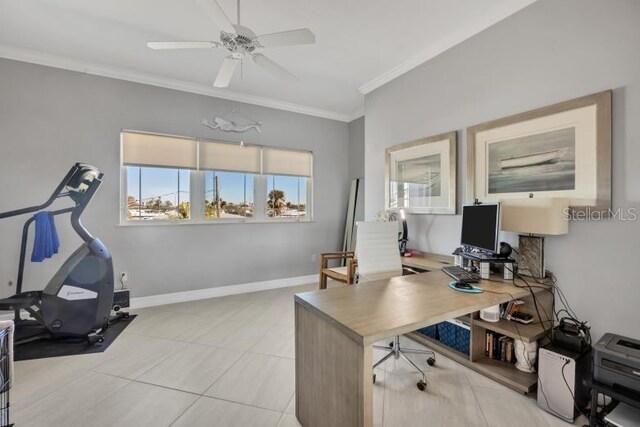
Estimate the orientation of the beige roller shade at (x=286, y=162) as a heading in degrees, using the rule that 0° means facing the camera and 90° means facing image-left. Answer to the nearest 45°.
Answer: approximately 0°

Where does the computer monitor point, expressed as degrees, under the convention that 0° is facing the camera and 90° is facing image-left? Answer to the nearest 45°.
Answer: approximately 45°

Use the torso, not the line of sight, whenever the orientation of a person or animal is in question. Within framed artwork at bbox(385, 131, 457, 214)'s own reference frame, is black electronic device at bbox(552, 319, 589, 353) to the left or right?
on its left

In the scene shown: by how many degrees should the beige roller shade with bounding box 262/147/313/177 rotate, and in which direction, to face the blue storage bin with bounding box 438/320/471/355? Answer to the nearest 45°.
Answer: approximately 45° to its left

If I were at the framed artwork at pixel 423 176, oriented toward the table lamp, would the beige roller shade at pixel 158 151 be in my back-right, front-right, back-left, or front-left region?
back-right

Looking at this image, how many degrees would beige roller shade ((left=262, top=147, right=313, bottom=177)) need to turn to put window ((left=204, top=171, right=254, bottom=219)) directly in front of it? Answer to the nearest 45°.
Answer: approximately 90° to its right

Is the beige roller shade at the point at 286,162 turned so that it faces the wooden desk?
yes

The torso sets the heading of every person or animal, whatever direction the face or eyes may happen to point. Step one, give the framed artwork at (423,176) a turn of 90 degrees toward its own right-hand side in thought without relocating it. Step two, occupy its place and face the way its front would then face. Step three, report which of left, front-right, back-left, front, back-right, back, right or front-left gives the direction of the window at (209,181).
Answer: front-left

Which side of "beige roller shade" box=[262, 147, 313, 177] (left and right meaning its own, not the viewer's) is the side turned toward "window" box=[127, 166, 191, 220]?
right
